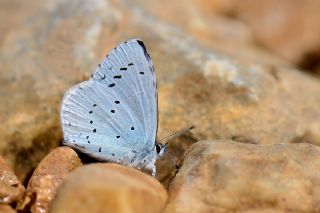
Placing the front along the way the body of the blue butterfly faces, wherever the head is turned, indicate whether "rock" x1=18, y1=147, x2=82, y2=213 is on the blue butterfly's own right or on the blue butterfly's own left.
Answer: on the blue butterfly's own right

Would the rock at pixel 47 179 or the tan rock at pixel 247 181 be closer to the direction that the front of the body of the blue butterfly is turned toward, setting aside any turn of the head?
the tan rock

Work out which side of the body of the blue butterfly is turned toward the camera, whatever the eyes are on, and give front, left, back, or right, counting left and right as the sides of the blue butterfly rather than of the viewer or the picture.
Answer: right

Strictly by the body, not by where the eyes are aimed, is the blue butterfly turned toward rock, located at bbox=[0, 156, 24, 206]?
no

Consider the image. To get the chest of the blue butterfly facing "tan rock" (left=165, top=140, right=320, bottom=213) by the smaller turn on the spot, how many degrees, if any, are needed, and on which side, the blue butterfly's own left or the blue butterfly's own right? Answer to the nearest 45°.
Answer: approximately 45° to the blue butterfly's own right

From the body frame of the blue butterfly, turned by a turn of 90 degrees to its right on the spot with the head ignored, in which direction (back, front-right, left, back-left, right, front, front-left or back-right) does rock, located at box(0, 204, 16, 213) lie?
front-right

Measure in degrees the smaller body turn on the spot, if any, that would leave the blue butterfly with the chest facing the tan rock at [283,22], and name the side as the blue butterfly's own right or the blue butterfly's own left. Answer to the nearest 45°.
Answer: approximately 45° to the blue butterfly's own left
